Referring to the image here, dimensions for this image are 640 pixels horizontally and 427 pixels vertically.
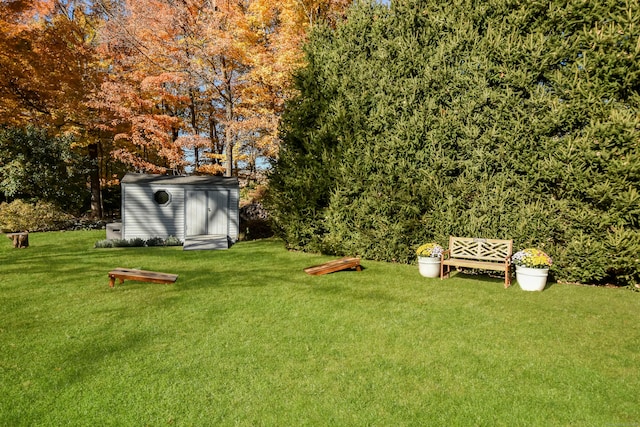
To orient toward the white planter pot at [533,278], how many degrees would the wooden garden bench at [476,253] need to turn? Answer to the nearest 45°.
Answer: approximately 90° to its left

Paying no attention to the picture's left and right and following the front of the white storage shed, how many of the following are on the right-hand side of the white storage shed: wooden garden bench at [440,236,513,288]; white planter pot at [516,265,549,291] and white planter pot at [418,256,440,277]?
0

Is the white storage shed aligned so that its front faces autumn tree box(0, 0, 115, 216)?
no

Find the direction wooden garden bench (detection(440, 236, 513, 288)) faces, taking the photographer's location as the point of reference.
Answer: facing the viewer and to the left of the viewer

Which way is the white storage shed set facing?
toward the camera

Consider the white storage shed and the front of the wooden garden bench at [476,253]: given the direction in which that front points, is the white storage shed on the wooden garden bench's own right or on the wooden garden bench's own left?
on the wooden garden bench's own right

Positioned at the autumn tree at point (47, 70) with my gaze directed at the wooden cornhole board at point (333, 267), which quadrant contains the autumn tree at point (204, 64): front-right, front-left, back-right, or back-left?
front-left

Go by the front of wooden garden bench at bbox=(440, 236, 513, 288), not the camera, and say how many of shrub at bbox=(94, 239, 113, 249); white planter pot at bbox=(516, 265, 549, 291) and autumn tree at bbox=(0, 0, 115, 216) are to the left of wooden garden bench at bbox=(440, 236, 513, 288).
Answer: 1

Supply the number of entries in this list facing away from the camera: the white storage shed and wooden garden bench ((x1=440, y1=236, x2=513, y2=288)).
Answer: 0

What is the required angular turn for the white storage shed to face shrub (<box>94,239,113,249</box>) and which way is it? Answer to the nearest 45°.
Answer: approximately 90° to its right

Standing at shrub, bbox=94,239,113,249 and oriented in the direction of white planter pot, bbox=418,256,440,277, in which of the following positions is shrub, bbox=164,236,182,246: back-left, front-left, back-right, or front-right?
front-left
